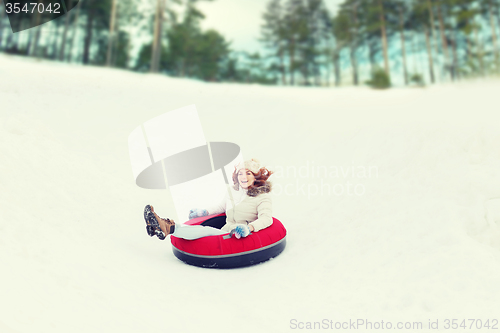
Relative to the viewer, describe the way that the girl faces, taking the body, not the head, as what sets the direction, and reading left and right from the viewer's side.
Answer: facing the viewer and to the left of the viewer
